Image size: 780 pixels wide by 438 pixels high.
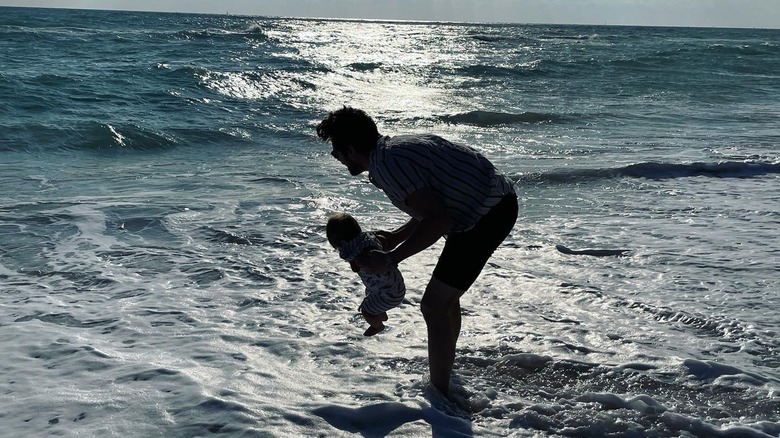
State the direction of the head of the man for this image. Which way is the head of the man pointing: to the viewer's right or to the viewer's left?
to the viewer's left

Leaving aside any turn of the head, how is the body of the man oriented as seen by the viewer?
to the viewer's left

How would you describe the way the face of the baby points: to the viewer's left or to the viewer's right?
to the viewer's left
